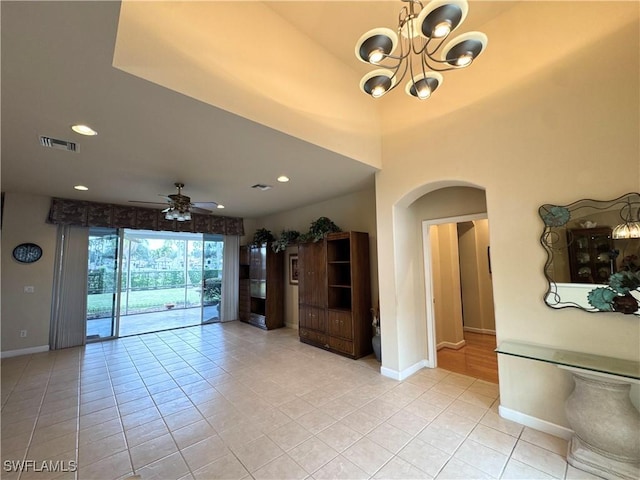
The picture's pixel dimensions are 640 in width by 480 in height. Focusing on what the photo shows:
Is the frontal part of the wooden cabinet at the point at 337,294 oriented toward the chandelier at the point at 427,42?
no

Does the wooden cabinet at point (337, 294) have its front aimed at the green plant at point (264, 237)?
no

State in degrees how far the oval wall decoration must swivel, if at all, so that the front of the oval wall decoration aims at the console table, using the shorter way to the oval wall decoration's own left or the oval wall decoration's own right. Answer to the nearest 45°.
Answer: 0° — it already faces it

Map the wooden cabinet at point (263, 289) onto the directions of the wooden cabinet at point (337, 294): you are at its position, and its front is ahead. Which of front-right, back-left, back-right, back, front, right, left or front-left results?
right

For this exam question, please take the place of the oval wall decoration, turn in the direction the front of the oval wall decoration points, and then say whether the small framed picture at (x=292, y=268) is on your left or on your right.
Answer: on your left

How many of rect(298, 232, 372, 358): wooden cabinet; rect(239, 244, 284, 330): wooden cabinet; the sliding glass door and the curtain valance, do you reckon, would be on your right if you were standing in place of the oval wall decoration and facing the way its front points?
0

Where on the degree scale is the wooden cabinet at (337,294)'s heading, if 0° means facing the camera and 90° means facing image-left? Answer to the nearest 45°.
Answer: approximately 45°

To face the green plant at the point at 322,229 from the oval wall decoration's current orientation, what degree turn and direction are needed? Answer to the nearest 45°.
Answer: approximately 45° to its left

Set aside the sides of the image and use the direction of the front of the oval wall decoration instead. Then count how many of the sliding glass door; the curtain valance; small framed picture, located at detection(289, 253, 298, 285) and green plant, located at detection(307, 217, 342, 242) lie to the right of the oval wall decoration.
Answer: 0

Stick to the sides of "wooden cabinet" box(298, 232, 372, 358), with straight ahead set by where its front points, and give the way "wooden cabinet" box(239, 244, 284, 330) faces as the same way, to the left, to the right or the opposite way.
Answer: the same way

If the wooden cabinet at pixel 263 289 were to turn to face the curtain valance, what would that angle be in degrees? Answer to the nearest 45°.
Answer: approximately 45° to its right

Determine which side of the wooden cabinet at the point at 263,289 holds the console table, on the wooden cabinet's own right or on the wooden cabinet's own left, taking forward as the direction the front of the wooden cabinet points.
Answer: on the wooden cabinet's own left

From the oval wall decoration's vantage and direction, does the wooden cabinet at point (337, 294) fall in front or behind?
in front

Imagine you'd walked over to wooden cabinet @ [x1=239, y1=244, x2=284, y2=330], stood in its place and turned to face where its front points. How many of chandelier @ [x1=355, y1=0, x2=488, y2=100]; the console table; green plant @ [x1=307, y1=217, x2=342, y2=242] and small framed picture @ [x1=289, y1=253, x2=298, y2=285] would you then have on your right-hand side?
0

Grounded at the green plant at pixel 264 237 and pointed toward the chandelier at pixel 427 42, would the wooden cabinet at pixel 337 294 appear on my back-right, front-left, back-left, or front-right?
front-left

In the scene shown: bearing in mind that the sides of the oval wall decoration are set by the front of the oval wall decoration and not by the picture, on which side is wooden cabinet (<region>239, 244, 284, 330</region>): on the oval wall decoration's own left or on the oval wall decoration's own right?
on the oval wall decoration's own left

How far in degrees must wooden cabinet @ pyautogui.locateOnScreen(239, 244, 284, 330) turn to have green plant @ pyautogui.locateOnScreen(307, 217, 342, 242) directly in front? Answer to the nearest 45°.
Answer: approximately 90° to its left

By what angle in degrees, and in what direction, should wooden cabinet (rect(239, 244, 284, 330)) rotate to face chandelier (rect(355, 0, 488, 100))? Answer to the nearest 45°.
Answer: approximately 45° to its left

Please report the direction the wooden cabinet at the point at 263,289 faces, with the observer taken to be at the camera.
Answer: facing the viewer and to the left of the viewer

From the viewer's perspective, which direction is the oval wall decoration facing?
toward the camera
